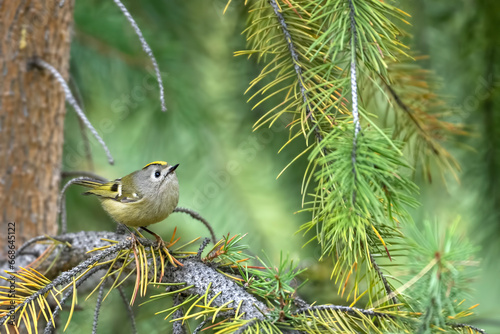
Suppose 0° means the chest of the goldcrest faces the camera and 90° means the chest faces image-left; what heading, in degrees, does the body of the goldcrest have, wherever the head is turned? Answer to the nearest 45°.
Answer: approximately 270°

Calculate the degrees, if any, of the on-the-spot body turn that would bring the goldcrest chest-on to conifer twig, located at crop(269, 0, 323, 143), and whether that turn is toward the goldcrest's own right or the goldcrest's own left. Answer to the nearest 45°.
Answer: approximately 45° to the goldcrest's own right

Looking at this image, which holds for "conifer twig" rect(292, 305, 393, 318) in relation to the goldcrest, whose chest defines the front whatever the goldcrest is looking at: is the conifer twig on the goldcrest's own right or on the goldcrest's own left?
on the goldcrest's own right
